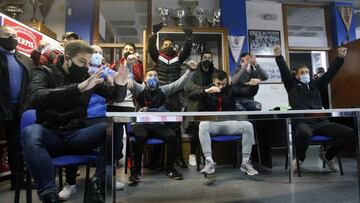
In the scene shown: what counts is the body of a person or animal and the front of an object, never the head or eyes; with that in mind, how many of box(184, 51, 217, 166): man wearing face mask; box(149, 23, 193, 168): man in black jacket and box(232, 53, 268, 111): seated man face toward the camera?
3

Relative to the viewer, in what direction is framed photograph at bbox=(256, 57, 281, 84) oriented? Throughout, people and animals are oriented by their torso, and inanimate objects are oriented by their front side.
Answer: toward the camera

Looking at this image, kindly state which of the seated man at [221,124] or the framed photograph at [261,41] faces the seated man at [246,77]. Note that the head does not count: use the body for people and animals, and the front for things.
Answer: the framed photograph

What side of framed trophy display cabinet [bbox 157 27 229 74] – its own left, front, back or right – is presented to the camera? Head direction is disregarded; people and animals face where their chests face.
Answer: front

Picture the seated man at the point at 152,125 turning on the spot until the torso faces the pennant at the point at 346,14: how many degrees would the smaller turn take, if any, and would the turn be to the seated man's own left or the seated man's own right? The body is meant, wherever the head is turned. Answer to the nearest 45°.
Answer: approximately 135° to the seated man's own left

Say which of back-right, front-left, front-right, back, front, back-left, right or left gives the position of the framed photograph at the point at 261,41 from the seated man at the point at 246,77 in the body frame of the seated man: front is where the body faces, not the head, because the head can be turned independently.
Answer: back

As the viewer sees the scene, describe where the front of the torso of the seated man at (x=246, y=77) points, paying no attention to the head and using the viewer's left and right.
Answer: facing the viewer

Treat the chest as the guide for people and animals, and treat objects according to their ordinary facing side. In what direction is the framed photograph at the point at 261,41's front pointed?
toward the camera

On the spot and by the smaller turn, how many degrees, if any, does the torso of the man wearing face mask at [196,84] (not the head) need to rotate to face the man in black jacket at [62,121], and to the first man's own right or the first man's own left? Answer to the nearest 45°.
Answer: approximately 45° to the first man's own right
